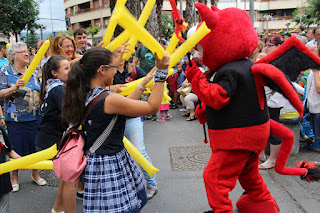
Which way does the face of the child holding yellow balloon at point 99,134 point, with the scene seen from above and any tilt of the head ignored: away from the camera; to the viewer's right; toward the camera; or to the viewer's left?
to the viewer's right

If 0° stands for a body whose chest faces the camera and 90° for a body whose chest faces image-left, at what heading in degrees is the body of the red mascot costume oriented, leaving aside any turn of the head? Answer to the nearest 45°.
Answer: approximately 90°

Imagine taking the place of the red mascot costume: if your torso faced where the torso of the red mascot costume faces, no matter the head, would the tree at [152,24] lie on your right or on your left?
on your right

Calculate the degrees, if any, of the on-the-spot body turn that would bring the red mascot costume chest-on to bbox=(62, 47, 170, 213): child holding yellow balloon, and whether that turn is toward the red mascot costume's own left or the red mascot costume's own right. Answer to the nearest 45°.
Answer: approximately 45° to the red mascot costume's own left

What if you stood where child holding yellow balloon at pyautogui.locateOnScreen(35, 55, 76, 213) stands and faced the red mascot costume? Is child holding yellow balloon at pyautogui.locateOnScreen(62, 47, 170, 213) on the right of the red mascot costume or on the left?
right

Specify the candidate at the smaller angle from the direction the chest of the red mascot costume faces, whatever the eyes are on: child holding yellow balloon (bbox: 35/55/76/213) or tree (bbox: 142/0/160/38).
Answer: the child holding yellow balloon
